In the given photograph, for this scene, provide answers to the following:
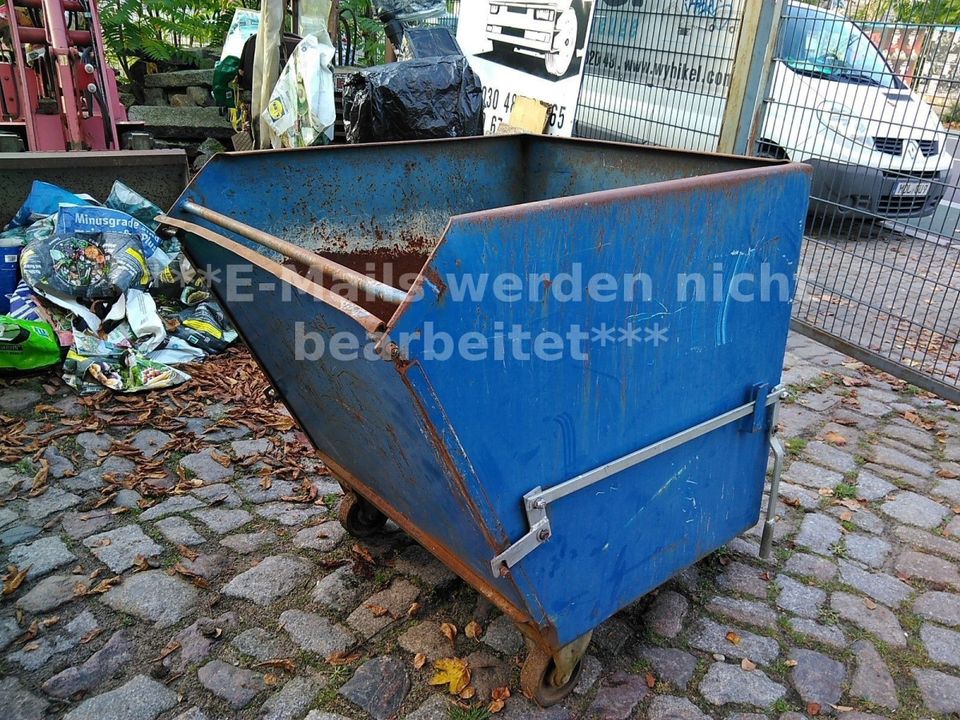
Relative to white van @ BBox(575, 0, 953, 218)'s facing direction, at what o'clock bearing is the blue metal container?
The blue metal container is roughly at 2 o'clock from the white van.

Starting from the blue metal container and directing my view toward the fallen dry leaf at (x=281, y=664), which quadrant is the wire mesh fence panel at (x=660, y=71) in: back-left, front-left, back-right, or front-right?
back-right

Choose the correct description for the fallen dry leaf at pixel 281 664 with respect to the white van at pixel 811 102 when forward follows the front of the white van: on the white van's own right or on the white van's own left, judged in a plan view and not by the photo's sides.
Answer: on the white van's own right

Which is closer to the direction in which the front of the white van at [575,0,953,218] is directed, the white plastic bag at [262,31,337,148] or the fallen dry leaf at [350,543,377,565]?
the fallen dry leaf

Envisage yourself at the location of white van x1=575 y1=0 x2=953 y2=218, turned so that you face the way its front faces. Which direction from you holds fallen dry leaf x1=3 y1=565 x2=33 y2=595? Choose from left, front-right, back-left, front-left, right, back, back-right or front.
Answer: right

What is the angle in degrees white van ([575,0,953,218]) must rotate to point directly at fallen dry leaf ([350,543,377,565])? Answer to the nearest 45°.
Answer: approximately 90° to its right

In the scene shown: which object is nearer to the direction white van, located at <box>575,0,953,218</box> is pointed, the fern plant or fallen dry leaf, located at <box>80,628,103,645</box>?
the fallen dry leaf

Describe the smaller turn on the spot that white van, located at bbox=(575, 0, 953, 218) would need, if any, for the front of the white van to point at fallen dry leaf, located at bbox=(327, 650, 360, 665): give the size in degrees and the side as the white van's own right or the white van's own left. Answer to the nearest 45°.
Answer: approximately 45° to the white van's own right

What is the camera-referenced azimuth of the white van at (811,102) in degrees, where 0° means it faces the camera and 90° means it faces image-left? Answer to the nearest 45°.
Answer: approximately 315°

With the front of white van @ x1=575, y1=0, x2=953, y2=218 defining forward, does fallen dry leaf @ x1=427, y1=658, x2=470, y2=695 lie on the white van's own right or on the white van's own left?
on the white van's own right

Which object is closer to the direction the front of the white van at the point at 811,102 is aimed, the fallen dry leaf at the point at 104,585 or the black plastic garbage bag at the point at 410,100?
the fallen dry leaf

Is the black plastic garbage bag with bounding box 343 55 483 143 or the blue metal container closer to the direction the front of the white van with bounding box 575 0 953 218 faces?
the blue metal container

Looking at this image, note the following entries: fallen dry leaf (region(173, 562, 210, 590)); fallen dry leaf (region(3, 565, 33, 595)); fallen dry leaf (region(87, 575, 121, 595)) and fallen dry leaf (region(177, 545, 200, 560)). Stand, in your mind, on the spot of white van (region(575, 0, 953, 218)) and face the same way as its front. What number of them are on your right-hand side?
4
